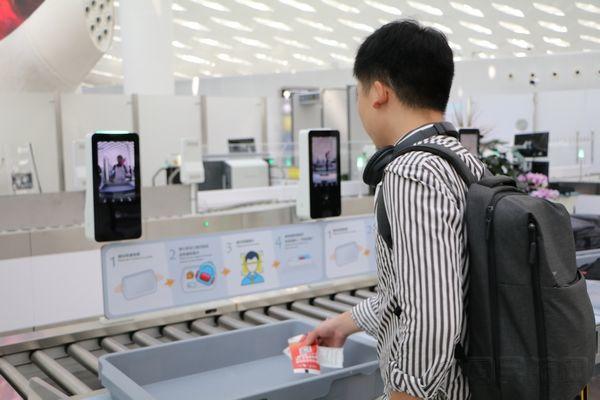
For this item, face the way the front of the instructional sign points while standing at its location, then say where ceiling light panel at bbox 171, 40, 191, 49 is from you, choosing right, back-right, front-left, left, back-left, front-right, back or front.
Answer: back-left

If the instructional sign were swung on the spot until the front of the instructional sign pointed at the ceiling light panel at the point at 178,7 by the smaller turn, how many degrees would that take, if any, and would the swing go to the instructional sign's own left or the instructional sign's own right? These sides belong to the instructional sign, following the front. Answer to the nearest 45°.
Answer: approximately 135° to the instructional sign's own left

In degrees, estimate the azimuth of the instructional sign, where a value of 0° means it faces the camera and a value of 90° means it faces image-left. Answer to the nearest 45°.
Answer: approximately 315°

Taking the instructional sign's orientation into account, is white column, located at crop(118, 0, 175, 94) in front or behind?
behind

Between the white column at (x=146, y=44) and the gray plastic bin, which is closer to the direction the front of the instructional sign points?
the gray plastic bin

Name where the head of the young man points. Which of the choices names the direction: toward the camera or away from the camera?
away from the camera
